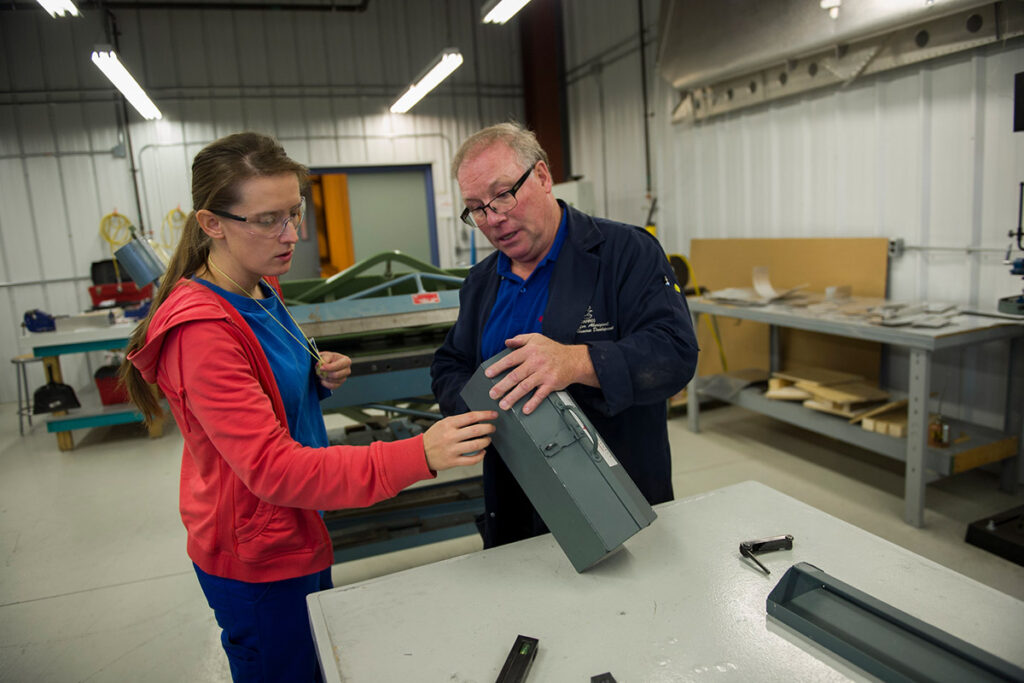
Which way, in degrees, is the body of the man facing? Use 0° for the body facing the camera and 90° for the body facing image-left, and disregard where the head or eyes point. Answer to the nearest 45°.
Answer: approximately 45°

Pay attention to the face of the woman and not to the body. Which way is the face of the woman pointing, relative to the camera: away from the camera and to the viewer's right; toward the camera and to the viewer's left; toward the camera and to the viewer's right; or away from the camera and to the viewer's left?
toward the camera and to the viewer's right

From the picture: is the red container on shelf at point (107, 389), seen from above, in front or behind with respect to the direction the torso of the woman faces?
behind

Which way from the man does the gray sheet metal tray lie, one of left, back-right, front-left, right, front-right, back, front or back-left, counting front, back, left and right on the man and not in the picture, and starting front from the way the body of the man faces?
left

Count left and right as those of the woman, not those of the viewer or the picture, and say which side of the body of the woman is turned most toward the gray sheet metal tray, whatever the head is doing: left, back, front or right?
front

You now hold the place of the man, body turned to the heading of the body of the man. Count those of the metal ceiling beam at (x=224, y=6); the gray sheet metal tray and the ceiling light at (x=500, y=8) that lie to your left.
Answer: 1

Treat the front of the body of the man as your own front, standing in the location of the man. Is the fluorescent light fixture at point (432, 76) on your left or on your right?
on your right

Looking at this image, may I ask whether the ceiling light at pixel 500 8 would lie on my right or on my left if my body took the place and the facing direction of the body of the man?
on my right

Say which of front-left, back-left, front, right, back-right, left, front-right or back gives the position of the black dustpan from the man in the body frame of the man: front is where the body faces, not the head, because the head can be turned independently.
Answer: right

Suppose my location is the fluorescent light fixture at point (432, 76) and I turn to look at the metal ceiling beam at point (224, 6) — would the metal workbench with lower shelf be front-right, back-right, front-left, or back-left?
back-left

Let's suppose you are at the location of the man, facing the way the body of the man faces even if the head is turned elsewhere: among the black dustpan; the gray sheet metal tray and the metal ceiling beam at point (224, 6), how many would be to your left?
1

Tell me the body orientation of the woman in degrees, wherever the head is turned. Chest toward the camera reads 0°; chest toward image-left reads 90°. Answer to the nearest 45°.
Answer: approximately 315°

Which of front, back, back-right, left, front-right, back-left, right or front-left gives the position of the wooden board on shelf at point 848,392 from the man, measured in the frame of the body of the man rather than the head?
back

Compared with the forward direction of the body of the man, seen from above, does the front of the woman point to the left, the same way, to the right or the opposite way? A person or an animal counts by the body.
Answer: to the left

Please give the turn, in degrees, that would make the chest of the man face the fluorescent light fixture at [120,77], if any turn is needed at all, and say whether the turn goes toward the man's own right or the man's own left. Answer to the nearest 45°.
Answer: approximately 90° to the man's own right
